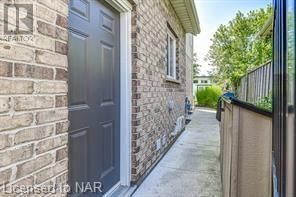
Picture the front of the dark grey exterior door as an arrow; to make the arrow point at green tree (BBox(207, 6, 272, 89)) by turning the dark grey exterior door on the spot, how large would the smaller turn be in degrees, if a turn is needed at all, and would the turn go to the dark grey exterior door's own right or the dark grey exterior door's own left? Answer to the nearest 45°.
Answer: approximately 90° to the dark grey exterior door's own left

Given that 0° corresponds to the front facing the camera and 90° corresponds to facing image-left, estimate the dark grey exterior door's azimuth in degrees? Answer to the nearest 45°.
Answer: approximately 315°

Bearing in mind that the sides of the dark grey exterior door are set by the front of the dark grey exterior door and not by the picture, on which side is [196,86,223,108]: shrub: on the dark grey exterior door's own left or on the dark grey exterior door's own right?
on the dark grey exterior door's own left
